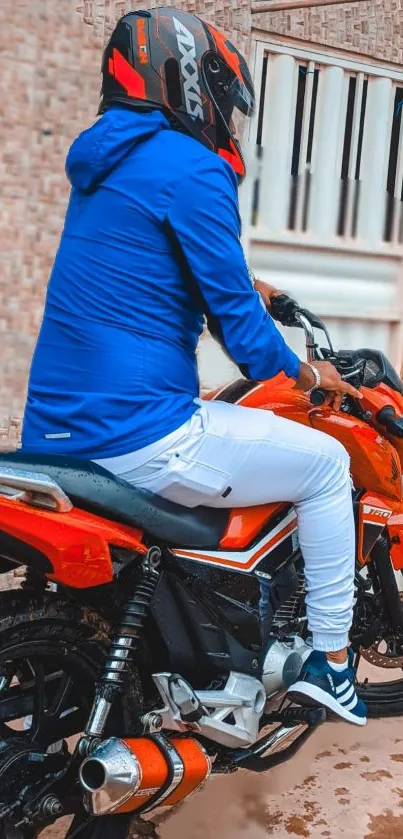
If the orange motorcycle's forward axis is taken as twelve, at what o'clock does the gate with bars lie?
The gate with bars is roughly at 11 o'clock from the orange motorcycle.

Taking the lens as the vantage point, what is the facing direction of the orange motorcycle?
facing away from the viewer and to the right of the viewer

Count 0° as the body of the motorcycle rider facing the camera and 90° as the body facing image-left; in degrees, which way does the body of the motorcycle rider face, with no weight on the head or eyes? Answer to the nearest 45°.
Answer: approximately 225°

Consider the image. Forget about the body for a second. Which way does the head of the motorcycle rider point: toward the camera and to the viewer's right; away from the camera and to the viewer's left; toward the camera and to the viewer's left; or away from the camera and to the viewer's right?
away from the camera and to the viewer's right
